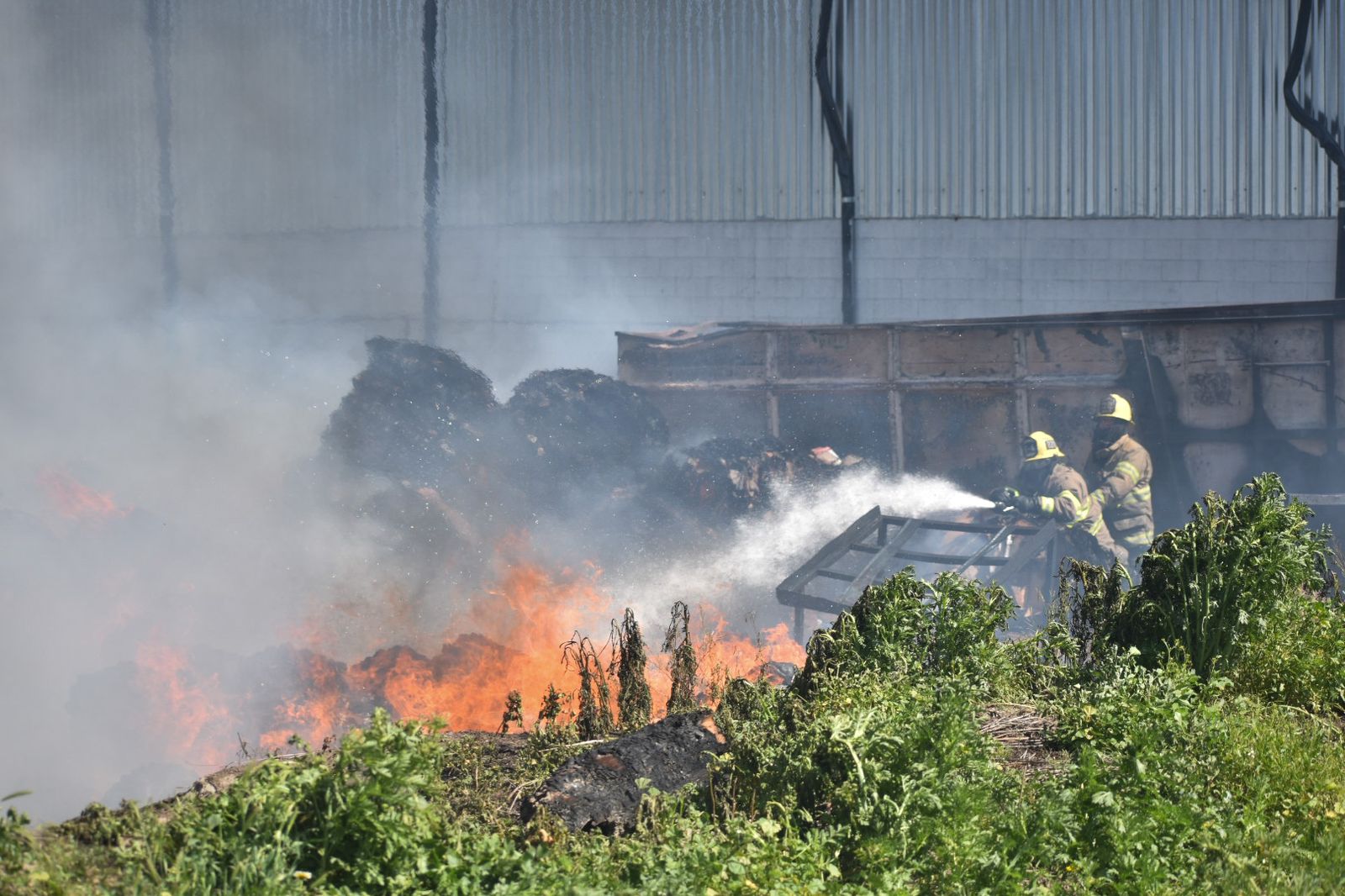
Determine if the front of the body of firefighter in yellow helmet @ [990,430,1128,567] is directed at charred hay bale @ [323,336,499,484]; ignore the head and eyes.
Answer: yes

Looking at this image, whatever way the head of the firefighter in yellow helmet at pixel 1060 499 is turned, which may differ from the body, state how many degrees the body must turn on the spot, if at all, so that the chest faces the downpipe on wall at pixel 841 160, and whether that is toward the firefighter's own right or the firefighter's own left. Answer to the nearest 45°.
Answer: approximately 45° to the firefighter's own right

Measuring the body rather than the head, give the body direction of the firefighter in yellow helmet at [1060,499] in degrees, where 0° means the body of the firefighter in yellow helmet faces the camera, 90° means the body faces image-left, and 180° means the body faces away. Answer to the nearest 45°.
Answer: approximately 90°

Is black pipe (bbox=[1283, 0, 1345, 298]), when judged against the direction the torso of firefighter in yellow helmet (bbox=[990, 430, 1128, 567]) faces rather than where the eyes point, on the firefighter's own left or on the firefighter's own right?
on the firefighter's own right

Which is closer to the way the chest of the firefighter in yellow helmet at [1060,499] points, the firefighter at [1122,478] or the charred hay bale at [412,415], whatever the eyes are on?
the charred hay bale
